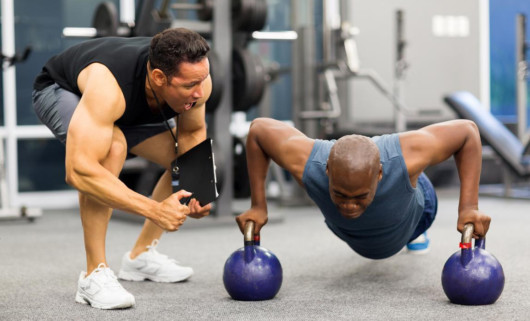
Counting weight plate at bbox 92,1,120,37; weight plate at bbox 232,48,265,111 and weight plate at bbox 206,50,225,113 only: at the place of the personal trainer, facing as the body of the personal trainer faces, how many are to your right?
0

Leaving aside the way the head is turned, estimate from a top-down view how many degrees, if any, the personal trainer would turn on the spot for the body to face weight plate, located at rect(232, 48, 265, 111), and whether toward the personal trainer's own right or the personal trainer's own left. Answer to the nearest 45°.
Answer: approximately 135° to the personal trainer's own left

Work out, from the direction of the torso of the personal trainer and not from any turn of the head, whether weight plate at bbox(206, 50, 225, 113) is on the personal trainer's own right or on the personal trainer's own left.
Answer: on the personal trainer's own left

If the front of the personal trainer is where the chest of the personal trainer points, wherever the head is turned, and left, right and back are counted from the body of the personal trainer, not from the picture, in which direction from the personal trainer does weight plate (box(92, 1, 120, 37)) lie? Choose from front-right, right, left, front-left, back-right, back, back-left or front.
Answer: back-left
